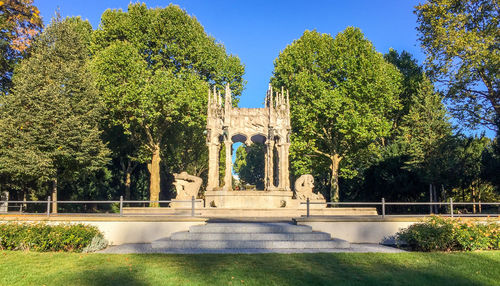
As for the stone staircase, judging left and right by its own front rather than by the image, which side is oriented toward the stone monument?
back

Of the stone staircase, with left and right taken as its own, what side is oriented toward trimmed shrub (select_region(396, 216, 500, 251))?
left

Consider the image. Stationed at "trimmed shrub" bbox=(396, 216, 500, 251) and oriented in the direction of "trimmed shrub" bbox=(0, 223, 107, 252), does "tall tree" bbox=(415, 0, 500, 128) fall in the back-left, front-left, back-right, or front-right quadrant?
back-right

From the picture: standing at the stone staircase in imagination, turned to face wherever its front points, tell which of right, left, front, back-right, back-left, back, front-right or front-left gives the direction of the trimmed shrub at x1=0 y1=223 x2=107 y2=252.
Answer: right

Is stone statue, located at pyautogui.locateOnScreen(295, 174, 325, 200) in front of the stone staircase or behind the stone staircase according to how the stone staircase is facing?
behind

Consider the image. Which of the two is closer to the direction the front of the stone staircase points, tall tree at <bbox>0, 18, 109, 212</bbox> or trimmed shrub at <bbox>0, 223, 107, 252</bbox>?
the trimmed shrub

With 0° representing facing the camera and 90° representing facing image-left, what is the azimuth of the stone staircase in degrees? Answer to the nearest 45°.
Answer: approximately 0°

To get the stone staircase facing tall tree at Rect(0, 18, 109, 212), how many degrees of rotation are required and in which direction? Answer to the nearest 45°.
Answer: approximately 135° to its right

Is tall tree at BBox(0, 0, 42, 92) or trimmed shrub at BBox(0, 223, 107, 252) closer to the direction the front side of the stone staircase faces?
the trimmed shrub

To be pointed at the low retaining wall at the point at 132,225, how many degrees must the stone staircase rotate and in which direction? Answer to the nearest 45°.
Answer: approximately 90° to its right
